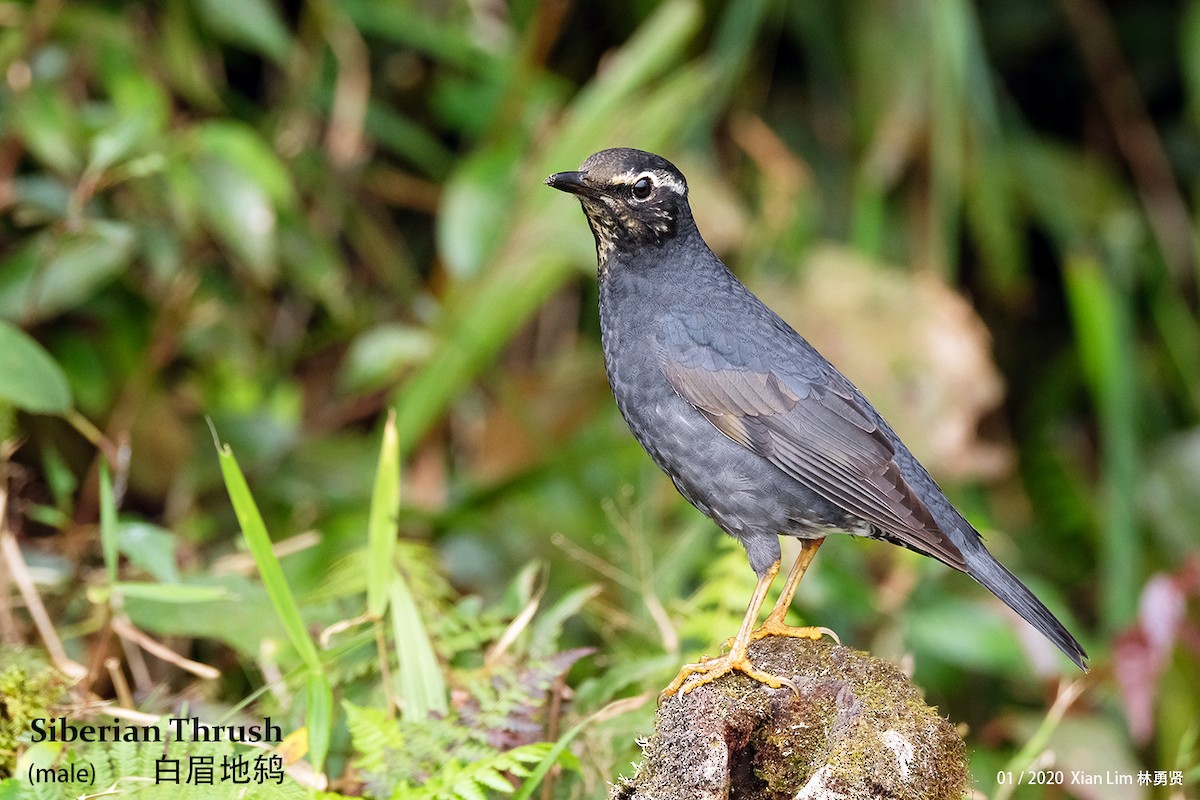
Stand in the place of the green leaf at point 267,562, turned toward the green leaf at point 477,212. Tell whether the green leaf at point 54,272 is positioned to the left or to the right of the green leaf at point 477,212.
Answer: left

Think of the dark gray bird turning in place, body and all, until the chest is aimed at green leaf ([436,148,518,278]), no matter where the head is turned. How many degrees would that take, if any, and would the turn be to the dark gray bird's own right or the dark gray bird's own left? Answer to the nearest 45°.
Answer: approximately 45° to the dark gray bird's own right

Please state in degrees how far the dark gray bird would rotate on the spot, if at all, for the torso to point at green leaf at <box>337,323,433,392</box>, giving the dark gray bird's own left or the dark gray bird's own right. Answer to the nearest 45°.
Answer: approximately 45° to the dark gray bird's own right

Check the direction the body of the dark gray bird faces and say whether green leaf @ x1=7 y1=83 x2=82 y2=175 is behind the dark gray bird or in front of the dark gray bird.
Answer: in front

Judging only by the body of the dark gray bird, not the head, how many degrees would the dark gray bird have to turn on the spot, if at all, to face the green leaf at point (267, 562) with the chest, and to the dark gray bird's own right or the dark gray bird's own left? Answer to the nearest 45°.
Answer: approximately 45° to the dark gray bird's own left

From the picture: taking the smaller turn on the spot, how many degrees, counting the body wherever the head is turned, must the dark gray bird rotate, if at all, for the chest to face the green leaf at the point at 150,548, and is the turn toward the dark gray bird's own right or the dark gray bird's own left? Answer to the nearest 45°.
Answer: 0° — it already faces it

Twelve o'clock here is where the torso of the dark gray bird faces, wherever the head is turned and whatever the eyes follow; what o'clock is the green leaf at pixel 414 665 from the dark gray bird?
The green leaf is roughly at 11 o'clock from the dark gray bird.

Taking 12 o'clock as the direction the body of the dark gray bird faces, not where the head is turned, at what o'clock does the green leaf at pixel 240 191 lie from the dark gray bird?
The green leaf is roughly at 1 o'clock from the dark gray bird.

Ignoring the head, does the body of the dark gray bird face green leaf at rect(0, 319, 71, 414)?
yes

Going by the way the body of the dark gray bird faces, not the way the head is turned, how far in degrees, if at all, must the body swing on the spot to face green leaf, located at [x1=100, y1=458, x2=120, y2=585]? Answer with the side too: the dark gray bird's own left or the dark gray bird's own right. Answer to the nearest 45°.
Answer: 0° — it already faces it

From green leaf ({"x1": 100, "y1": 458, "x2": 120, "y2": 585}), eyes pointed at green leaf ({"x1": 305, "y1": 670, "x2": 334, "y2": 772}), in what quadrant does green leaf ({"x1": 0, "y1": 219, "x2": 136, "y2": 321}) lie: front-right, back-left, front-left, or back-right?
back-left

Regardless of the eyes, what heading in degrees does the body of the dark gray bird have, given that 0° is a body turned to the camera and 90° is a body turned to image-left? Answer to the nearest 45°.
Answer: approximately 90°
